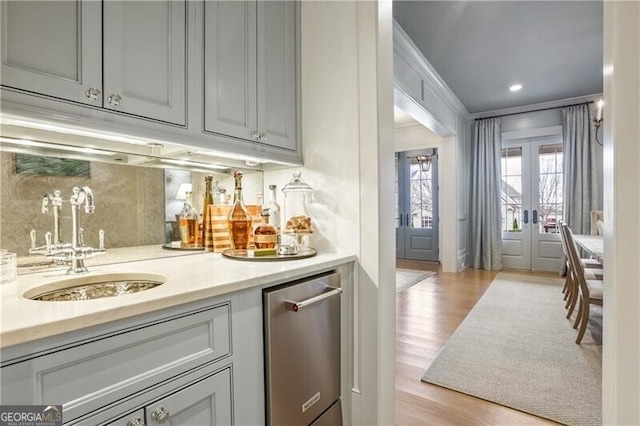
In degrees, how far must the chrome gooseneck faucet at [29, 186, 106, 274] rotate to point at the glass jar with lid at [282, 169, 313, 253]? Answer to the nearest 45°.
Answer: approximately 45° to its left

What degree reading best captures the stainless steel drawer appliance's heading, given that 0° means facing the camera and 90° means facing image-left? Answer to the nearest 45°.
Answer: approximately 315°

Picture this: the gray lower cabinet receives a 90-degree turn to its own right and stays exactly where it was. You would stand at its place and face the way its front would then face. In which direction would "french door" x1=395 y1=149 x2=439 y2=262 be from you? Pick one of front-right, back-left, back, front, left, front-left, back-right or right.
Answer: back

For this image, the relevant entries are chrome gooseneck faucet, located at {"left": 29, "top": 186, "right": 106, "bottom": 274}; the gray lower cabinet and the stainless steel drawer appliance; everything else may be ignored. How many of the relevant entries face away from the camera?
0

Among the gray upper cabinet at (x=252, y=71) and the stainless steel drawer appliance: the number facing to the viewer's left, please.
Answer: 0

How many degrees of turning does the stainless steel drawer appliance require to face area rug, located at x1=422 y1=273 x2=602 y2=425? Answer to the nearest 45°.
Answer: approximately 90° to its left

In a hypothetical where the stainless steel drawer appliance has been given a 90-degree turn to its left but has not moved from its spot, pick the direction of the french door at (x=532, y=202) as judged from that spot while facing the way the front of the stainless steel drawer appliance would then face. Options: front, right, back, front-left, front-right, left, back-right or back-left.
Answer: front

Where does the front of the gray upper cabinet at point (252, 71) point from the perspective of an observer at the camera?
facing the viewer and to the right of the viewer

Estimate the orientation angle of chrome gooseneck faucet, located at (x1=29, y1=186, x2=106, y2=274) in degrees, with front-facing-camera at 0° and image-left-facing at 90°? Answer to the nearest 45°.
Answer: approximately 315°
